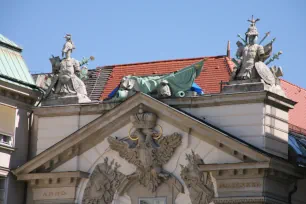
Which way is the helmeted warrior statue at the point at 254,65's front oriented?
toward the camera

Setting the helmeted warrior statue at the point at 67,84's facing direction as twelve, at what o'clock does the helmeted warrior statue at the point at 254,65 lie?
the helmeted warrior statue at the point at 254,65 is roughly at 10 o'clock from the helmeted warrior statue at the point at 67,84.

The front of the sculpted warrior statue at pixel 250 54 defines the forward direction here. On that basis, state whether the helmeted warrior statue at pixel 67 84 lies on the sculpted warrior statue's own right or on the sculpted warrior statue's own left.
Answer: on the sculpted warrior statue's own right

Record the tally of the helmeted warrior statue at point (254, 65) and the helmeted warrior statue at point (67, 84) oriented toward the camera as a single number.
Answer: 2

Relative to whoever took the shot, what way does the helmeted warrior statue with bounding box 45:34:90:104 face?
facing the viewer

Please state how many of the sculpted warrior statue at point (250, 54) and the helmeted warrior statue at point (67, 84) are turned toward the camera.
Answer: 2

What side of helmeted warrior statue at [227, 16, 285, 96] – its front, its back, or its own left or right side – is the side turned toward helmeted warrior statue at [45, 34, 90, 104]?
right
